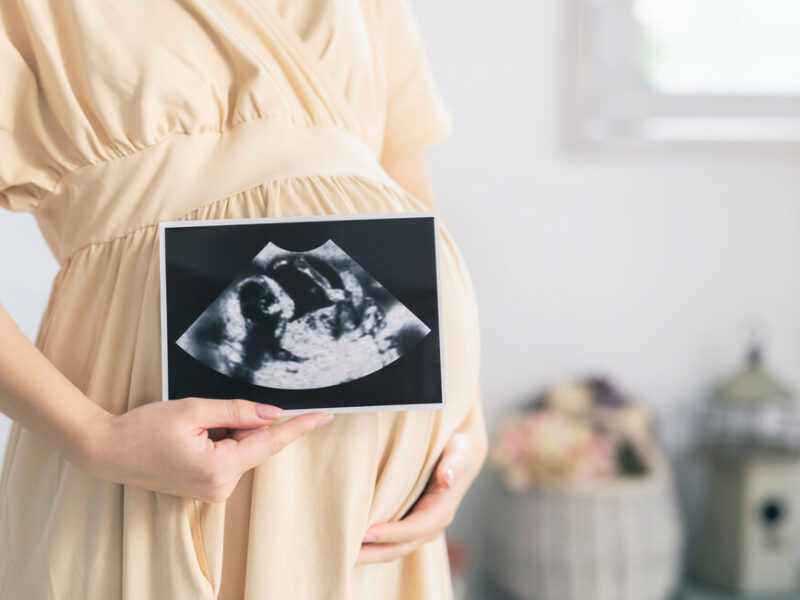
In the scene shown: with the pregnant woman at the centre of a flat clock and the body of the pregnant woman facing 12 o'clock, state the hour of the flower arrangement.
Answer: The flower arrangement is roughly at 9 o'clock from the pregnant woman.

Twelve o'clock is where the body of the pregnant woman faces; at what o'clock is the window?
The window is roughly at 9 o'clock from the pregnant woman.

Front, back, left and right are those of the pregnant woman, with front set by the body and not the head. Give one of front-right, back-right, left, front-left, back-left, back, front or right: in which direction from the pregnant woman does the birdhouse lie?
left

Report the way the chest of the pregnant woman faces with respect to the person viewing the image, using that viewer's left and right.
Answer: facing the viewer and to the right of the viewer

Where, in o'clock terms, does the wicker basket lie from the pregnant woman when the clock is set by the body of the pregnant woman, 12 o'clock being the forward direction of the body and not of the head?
The wicker basket is roughly at 9 o'clock from the pregnant woman.
